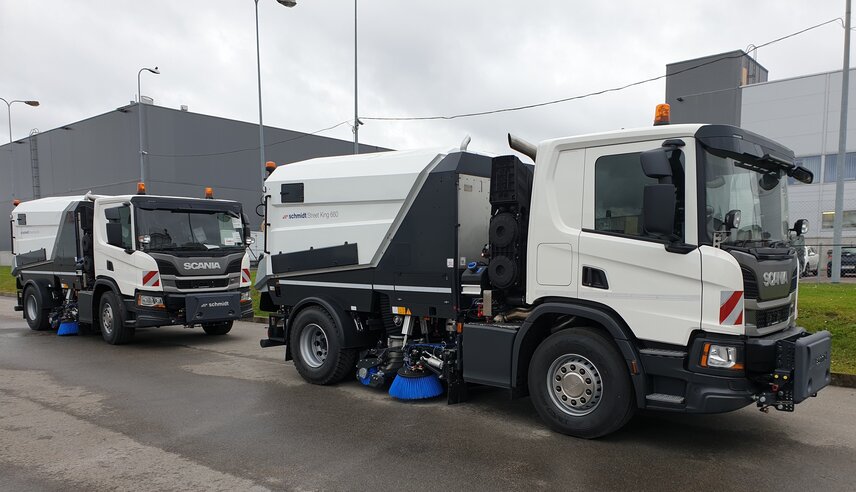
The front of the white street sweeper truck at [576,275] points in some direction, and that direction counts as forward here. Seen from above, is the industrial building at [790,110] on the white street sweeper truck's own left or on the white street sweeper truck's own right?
on the white street sweeper truck's own left

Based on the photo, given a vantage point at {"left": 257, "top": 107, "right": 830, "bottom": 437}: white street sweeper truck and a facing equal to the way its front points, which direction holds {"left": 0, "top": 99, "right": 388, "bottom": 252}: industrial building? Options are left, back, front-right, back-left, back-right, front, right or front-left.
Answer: back

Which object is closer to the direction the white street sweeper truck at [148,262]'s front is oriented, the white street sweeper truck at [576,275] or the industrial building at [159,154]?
the white street sweeper truck

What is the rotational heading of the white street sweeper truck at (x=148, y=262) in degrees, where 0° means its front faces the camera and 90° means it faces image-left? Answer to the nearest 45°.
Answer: approximately 315°

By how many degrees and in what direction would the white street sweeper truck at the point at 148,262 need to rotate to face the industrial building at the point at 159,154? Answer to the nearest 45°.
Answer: approximately 135° to its left

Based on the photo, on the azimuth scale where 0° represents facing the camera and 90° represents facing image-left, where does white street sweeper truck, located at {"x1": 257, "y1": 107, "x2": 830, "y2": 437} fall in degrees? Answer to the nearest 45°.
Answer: approximately 315°

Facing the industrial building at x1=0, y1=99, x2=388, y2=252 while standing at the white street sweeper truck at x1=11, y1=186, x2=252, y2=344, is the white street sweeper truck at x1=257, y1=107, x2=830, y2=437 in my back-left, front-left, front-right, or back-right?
back-right
